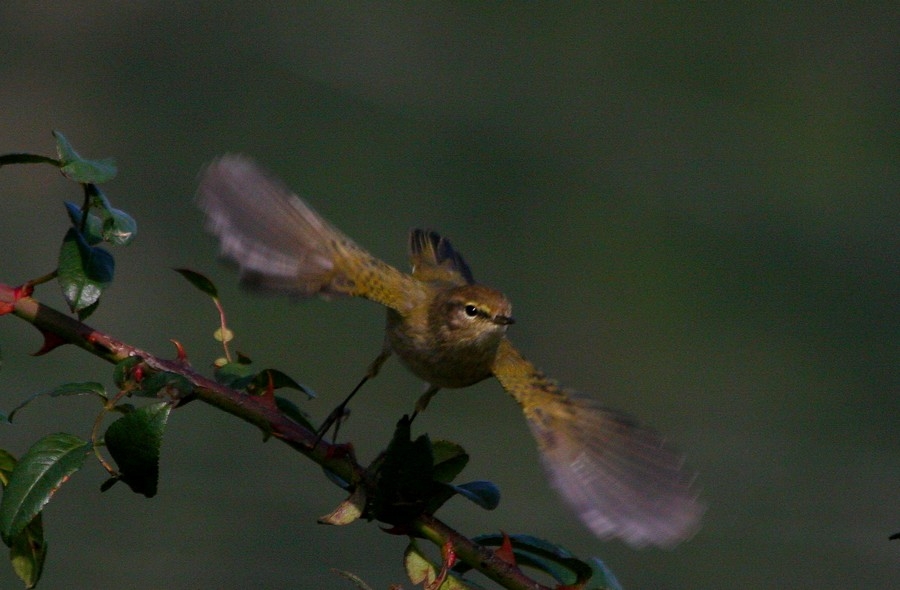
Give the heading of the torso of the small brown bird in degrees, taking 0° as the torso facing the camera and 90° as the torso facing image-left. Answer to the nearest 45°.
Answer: approximately 315°
